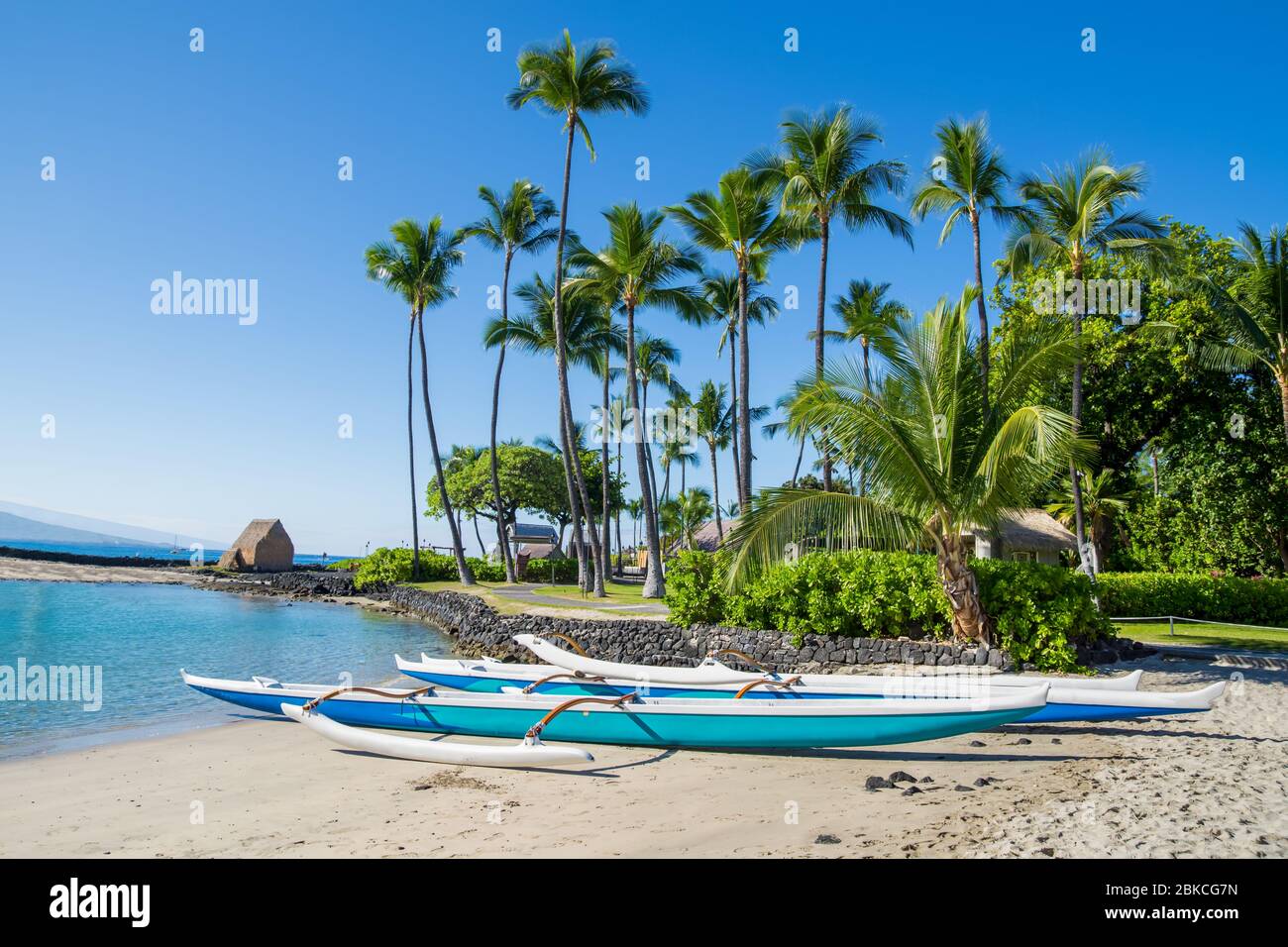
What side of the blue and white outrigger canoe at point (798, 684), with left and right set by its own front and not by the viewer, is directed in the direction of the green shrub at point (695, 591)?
right

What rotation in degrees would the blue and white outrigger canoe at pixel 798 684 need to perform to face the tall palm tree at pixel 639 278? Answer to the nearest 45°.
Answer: approximately 90° to its right

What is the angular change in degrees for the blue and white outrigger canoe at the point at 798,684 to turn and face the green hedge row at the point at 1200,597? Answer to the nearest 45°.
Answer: approximately 135° to its right

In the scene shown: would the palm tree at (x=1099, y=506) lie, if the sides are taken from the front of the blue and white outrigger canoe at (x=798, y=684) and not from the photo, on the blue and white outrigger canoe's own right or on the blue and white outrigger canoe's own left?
on the blue and white outrigger canoe's own right

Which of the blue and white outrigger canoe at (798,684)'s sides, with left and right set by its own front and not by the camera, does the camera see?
left
